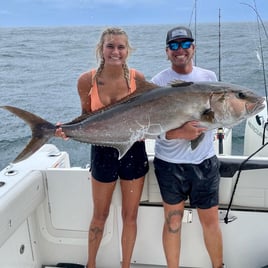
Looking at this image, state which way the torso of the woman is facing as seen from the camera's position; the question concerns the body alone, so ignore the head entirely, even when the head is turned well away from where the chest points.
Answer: toward the camera

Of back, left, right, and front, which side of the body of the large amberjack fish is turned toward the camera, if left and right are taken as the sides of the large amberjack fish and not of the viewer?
right

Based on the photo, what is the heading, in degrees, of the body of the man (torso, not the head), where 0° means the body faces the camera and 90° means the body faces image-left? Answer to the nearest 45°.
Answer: approximately 0°

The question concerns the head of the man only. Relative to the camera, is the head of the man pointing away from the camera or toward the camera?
toward the camera

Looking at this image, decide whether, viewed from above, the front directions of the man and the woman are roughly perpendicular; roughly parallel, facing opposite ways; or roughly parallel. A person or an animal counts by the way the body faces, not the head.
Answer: roughly parallel

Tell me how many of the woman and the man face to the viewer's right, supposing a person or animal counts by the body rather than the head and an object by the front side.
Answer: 0

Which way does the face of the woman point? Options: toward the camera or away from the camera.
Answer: toward the camera
